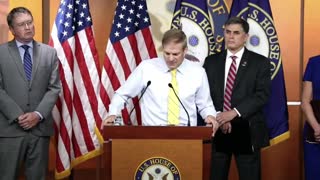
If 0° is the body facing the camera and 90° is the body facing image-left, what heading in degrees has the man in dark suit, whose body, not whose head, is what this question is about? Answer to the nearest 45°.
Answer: approximately 45°

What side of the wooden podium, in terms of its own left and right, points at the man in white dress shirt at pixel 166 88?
back

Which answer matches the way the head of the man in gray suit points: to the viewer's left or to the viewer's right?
to the viewer's right

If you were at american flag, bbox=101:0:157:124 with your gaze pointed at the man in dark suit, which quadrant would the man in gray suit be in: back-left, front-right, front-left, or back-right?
back-right

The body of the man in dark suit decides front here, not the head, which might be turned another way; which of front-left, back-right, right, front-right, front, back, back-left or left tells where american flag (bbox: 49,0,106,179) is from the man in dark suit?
front-right

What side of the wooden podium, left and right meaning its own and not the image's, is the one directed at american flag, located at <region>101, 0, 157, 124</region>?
back

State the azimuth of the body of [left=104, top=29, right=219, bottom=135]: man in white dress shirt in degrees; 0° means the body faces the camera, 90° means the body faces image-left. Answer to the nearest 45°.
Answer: approximately 0°
